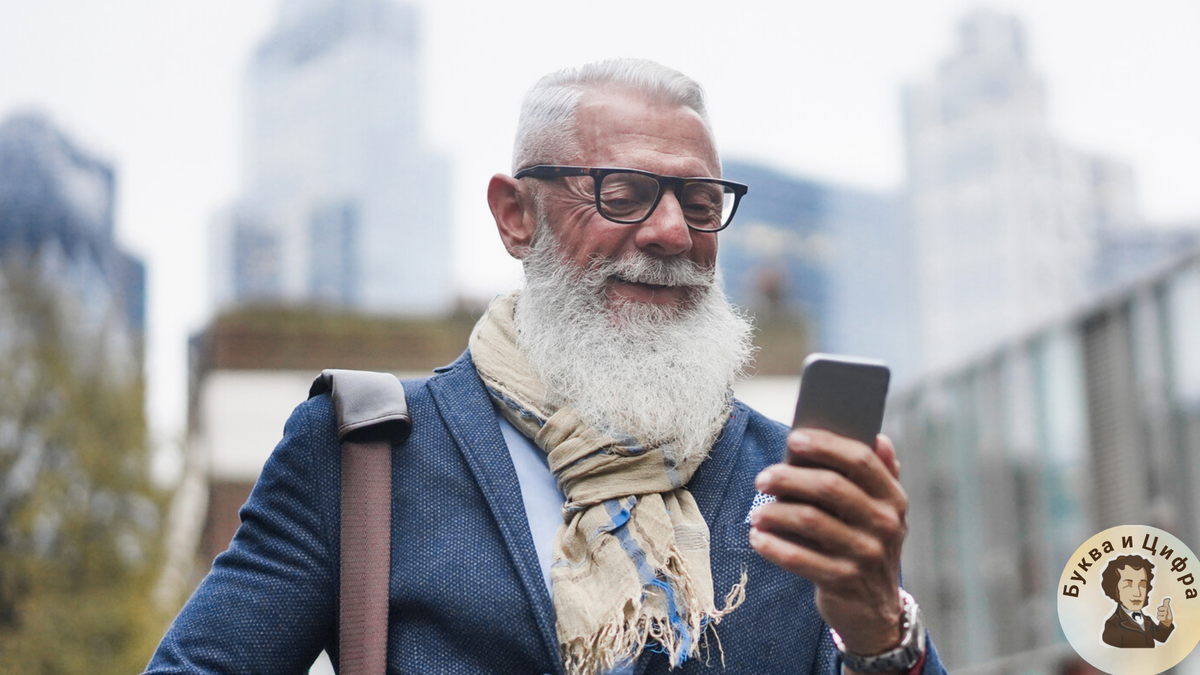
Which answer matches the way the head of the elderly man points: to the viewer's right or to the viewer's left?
to the viewer's right

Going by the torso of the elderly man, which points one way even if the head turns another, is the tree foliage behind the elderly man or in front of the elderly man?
behind

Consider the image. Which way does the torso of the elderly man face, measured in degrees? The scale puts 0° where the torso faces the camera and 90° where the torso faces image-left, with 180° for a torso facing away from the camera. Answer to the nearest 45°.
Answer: approximately 315°

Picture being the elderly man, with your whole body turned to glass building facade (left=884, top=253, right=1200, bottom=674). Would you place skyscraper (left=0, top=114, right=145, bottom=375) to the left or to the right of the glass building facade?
left

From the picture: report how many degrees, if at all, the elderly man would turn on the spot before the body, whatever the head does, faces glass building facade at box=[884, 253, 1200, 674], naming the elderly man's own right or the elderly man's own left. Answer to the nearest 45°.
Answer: approximately 90° to the elderly man's own left

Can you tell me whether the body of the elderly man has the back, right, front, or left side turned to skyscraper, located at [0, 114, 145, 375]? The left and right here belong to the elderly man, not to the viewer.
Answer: back
